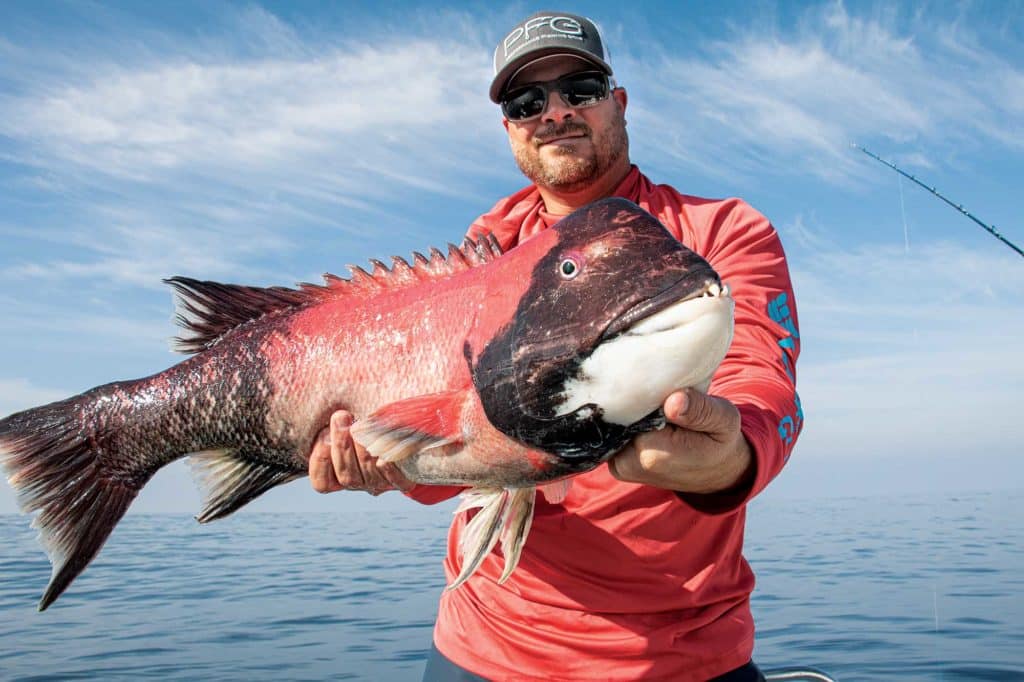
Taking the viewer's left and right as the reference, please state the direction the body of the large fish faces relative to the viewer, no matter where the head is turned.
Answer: facing to the right of the viewer

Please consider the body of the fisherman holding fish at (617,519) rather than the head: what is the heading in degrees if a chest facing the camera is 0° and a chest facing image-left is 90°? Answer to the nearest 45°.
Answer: approximately 0°
